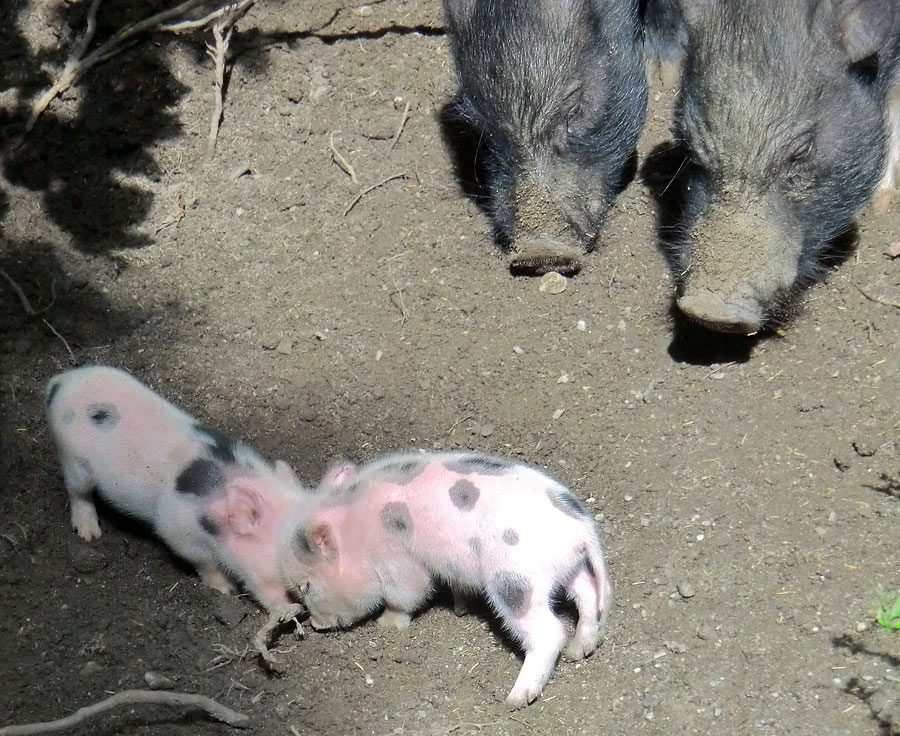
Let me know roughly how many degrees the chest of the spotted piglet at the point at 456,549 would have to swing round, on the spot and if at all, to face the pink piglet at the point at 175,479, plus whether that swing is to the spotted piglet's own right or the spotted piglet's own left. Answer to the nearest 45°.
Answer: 0° — it already faces it

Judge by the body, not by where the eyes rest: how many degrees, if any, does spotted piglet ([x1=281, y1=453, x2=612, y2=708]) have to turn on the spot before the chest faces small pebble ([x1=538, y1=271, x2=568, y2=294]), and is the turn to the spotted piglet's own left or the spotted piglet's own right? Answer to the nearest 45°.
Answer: approximately 90° to the spotted piglet's own right

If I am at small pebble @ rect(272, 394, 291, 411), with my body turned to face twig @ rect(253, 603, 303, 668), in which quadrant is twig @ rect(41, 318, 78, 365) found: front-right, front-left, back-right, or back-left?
back-right

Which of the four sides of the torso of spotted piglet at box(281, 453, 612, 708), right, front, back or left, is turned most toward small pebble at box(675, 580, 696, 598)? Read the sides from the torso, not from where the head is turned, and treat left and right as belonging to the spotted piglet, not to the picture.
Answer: back

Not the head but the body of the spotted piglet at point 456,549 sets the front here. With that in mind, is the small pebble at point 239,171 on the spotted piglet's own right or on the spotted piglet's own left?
on the spotted piglet's own right

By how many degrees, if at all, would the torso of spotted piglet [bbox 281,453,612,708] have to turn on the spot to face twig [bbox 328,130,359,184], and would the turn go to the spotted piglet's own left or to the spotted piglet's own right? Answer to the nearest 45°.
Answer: approximately 90° to the spotted piglet's own right

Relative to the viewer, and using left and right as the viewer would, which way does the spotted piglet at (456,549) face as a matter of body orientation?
facing to the left of the viewer

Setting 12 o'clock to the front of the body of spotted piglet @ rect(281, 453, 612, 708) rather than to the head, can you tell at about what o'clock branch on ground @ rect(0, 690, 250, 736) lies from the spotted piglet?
The branch on ground is roughly at 11 o'clock from the spotted piglet.

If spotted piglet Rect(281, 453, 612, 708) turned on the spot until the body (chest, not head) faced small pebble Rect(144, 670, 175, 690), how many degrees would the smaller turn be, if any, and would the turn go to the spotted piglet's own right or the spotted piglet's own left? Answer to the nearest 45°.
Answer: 0° — it already faces it

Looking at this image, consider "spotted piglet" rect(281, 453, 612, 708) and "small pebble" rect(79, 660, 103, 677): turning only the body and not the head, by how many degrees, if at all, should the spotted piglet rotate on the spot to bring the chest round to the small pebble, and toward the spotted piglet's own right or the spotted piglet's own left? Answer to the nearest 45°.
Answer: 0° — it already faces it
